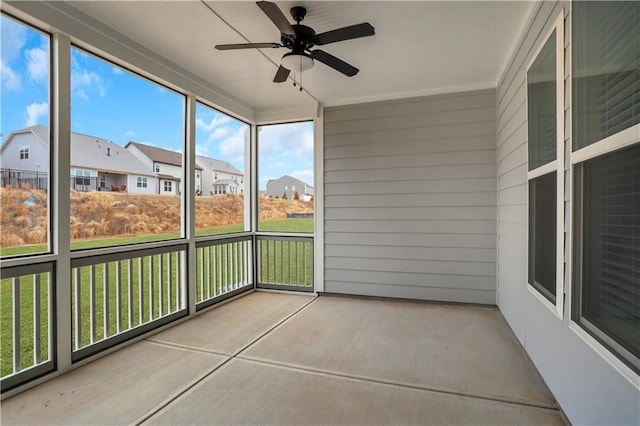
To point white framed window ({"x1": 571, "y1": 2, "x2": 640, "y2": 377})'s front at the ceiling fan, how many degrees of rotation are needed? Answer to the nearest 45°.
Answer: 0° — it already faces it

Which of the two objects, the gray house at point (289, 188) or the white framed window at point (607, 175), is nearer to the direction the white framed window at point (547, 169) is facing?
the gray house

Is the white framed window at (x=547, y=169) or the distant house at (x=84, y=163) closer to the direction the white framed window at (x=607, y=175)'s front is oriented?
the distant house

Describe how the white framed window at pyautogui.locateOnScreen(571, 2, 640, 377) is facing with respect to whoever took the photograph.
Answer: facing to the left of the viewer

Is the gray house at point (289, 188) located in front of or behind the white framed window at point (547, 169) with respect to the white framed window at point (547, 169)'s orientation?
in front

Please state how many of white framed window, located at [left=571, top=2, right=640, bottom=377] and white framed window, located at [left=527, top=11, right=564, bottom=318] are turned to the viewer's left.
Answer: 2

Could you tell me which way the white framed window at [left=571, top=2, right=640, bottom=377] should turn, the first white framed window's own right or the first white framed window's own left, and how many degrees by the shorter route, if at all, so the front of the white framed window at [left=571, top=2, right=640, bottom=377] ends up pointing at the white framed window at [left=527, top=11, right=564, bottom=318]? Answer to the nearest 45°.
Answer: approximately 45° to the first white framed window's own right

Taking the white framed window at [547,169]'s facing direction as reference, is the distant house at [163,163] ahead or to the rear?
ahead

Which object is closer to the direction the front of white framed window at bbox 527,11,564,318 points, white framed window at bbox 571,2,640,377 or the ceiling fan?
the ceiling fan

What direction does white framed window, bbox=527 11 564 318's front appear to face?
to the viewer's left
